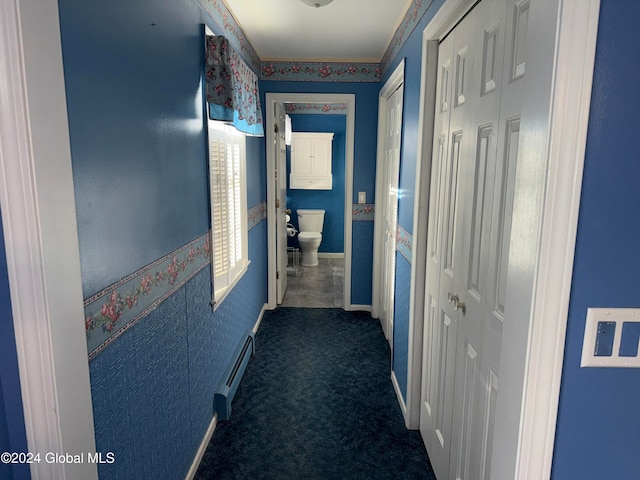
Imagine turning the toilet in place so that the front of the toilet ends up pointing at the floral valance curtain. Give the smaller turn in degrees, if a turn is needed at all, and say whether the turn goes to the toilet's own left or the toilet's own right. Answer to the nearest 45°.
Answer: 0° — it already faces it

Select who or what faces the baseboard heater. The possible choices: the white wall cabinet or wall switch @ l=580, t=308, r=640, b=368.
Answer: the white wall cabinet

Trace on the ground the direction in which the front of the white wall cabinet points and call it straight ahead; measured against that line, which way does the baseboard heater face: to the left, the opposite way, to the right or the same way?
to the left

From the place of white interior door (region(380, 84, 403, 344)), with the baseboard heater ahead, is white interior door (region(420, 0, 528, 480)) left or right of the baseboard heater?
left

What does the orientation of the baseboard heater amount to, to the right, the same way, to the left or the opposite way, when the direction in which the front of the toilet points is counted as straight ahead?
to the left

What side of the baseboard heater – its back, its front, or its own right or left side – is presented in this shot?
right

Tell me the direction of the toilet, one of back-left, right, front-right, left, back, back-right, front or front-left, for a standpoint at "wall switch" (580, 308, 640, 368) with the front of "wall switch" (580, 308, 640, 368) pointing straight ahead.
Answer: back-right
